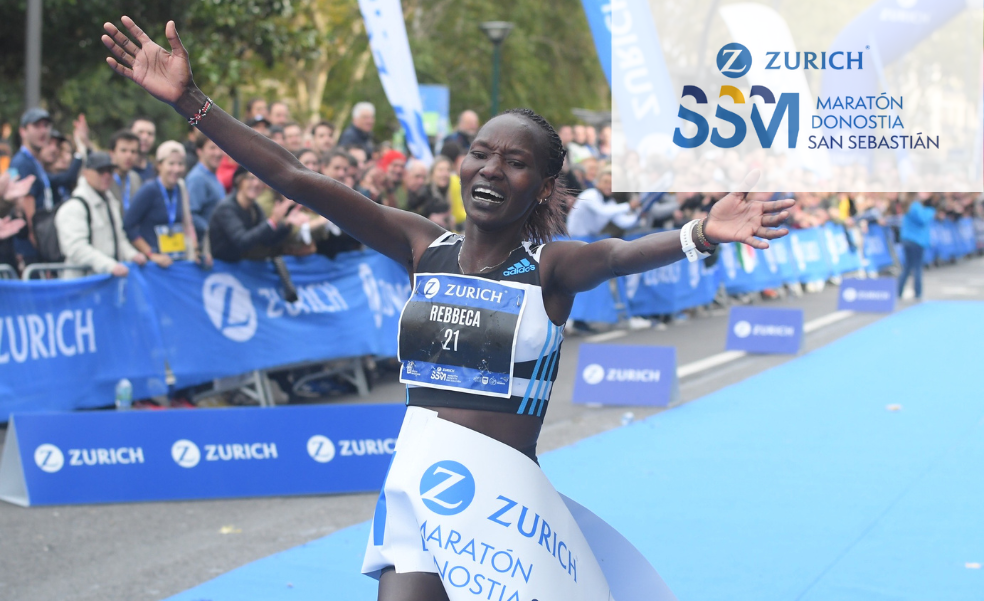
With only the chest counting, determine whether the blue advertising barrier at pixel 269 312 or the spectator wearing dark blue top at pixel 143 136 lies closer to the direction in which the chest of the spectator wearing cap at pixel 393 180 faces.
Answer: the blue advertising barrier

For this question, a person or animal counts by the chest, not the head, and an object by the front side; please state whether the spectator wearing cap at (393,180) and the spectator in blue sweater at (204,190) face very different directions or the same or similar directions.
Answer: same or similar directions

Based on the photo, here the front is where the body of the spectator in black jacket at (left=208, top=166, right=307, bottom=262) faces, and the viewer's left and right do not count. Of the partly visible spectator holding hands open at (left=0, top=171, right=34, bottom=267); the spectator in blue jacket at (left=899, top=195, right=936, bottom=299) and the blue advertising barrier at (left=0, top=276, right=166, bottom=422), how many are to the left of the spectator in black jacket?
1

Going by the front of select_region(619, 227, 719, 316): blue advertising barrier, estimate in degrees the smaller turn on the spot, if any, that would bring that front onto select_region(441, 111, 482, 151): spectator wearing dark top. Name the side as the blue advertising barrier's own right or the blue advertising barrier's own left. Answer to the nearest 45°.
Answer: approximately 135° to the blue advertising barrier's own right

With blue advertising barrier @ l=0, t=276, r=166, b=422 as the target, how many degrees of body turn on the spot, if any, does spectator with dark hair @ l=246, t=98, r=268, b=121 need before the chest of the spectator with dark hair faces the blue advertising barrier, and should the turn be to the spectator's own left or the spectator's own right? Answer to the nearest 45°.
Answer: approximately 45° to the spectator's own right

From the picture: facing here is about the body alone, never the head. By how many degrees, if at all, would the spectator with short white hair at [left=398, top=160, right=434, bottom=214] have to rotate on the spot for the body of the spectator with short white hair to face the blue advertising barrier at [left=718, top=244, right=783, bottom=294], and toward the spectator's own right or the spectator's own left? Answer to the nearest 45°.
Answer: approximately 90° to the spectator's own left

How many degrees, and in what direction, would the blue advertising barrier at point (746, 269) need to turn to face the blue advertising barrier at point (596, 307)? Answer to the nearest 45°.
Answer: approximately 45° to its right

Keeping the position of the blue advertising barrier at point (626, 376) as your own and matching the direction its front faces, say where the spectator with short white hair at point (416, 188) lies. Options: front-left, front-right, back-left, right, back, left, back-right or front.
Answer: back-right

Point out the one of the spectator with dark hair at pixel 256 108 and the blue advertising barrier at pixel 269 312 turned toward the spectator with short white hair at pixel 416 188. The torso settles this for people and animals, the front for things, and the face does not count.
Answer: the spectator with dark hair at pixel 256 108

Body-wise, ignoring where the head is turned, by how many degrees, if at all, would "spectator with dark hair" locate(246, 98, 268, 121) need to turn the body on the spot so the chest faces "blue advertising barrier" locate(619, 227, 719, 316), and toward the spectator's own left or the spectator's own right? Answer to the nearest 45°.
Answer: approximately 90° to the spectator's own left

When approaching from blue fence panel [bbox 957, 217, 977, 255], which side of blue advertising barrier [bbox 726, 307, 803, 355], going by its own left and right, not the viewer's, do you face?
back

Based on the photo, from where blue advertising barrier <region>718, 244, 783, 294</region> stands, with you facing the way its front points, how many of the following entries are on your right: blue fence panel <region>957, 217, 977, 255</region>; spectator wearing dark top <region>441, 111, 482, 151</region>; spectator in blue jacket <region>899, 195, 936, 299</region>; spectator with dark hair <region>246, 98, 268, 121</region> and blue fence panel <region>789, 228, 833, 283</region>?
2

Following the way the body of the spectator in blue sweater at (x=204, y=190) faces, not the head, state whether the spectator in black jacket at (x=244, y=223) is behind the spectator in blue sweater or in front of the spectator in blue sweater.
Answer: in front

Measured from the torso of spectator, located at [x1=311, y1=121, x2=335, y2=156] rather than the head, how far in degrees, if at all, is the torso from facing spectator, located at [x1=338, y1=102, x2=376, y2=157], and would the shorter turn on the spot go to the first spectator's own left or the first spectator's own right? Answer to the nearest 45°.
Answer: approximately 90° to the first spectator's own left

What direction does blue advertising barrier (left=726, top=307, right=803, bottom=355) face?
toward the camera

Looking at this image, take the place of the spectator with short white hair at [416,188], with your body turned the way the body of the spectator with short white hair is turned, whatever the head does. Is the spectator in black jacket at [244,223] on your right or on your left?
on your right

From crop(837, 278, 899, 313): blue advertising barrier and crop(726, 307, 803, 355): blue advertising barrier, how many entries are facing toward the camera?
2

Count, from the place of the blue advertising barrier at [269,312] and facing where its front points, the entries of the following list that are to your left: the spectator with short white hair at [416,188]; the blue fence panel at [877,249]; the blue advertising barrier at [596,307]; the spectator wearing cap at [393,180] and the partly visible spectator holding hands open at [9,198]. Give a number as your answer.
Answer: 4
